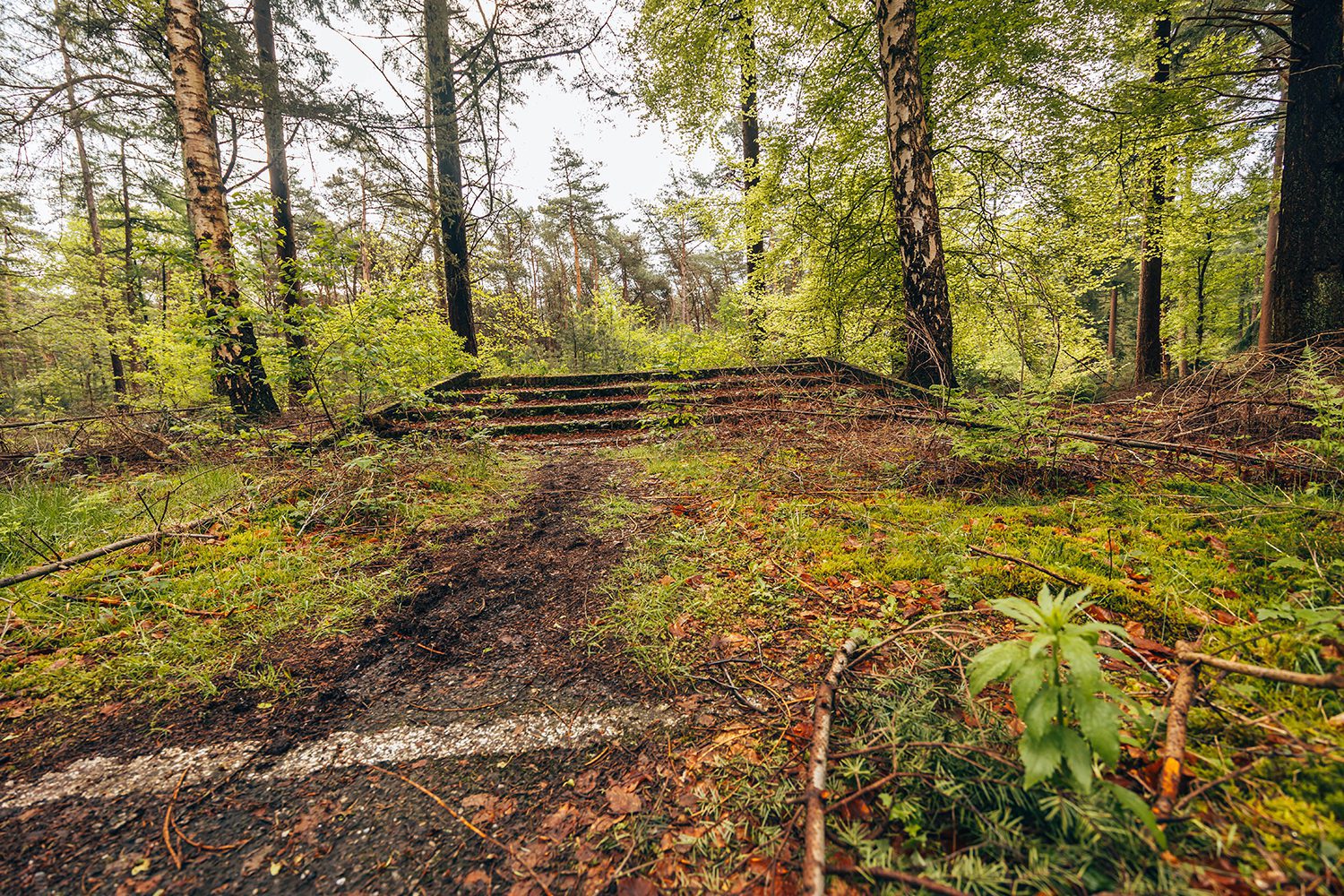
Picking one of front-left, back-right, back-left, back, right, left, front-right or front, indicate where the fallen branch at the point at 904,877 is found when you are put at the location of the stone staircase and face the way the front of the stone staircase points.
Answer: front

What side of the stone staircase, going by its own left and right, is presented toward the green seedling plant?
front

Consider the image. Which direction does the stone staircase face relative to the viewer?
toward the camera

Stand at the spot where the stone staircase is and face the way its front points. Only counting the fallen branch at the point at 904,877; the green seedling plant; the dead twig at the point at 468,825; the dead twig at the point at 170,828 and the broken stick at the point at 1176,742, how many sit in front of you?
5

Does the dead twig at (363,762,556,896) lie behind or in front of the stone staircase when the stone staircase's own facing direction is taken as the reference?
in front

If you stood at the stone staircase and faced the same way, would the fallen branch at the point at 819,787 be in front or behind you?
in front

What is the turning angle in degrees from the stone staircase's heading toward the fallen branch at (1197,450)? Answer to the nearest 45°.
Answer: approximately 45° to its left

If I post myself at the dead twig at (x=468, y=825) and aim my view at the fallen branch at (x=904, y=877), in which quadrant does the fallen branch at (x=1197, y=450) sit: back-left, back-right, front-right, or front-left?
front-left

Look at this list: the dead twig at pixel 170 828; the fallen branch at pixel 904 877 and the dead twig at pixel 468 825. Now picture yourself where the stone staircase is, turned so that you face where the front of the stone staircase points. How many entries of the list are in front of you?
3

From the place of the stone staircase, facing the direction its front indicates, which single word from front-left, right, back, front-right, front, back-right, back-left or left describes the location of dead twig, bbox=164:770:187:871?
front

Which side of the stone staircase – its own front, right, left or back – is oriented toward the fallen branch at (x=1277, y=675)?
front
